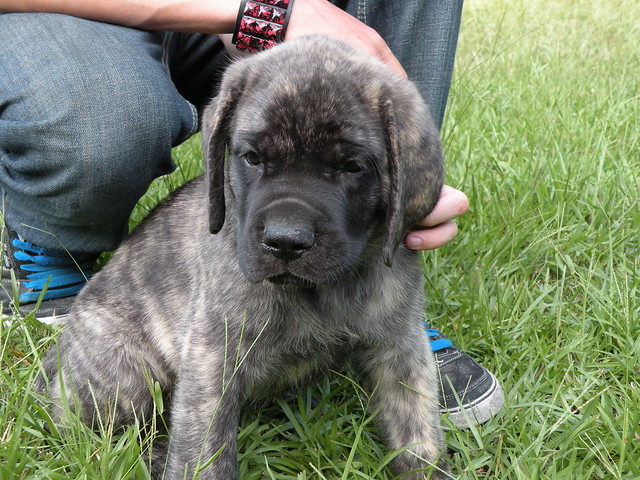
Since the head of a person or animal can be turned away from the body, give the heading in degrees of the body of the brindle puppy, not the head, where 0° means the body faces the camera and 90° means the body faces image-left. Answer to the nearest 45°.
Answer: approximately 315°
